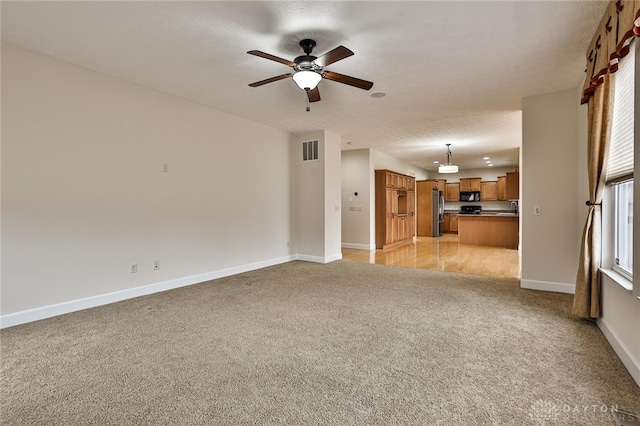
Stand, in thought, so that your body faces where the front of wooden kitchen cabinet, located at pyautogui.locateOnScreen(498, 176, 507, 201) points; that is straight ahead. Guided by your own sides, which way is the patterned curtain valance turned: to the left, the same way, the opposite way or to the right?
to the right

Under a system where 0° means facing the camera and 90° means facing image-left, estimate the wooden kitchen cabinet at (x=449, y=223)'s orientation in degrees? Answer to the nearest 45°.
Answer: approximately 0°

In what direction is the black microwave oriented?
toward the camera

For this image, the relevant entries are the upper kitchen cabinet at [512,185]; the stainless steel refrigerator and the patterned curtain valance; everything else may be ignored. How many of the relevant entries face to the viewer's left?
1

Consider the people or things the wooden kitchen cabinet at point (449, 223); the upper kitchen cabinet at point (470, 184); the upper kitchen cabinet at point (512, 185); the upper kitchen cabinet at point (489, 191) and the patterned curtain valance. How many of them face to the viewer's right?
0

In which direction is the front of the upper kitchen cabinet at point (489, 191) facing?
toward the camera

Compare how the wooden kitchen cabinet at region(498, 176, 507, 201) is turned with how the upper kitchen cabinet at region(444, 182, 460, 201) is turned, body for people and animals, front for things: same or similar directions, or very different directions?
same or similar directions

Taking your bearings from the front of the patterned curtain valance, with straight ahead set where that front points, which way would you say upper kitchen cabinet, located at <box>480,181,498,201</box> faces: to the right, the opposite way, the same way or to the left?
to the left

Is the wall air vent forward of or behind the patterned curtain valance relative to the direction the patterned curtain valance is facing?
forward

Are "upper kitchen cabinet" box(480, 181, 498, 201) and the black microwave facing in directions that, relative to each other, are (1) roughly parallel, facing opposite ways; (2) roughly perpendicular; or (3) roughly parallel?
roughly parallel

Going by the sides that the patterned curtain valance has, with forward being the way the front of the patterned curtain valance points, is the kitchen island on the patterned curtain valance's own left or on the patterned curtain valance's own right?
on the patterned curtain valance's own right

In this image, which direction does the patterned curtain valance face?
to the viewer's left

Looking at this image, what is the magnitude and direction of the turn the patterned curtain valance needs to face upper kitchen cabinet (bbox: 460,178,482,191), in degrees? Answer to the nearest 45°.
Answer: approximately 90° to its right

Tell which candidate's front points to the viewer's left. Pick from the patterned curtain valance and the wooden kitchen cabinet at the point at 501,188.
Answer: the patterned curtain valance

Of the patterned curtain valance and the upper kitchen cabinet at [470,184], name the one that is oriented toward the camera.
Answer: the upper kitchen cabinet
